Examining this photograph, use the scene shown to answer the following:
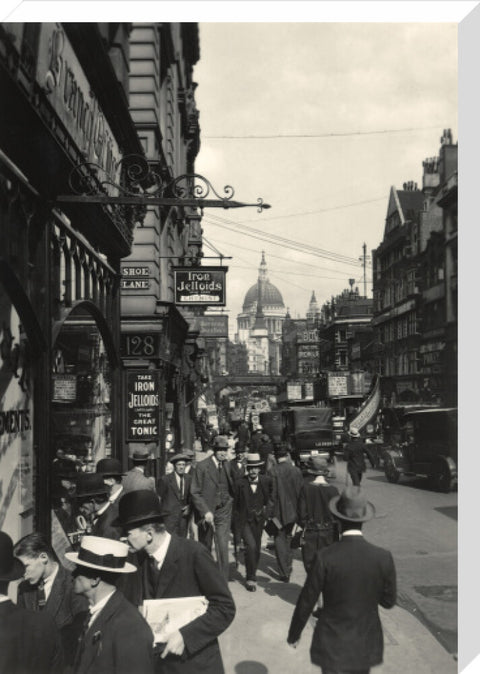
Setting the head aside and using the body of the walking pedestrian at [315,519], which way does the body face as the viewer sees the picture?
away from the camera

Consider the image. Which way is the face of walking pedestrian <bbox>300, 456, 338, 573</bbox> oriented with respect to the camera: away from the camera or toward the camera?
away from the camera

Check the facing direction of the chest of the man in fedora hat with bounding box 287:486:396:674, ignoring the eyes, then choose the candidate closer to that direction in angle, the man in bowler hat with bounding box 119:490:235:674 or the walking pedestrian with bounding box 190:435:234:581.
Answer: the walking pedestrian

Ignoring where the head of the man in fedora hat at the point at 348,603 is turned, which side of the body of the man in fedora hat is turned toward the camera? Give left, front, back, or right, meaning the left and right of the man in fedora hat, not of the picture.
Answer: back

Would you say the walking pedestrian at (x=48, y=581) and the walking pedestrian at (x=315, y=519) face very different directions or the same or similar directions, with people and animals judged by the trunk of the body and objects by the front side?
very different directions

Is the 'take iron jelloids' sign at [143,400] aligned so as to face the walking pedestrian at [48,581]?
yes

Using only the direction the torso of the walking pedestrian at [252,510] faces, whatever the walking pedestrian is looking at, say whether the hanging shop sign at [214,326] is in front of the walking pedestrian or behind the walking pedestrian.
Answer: behind
